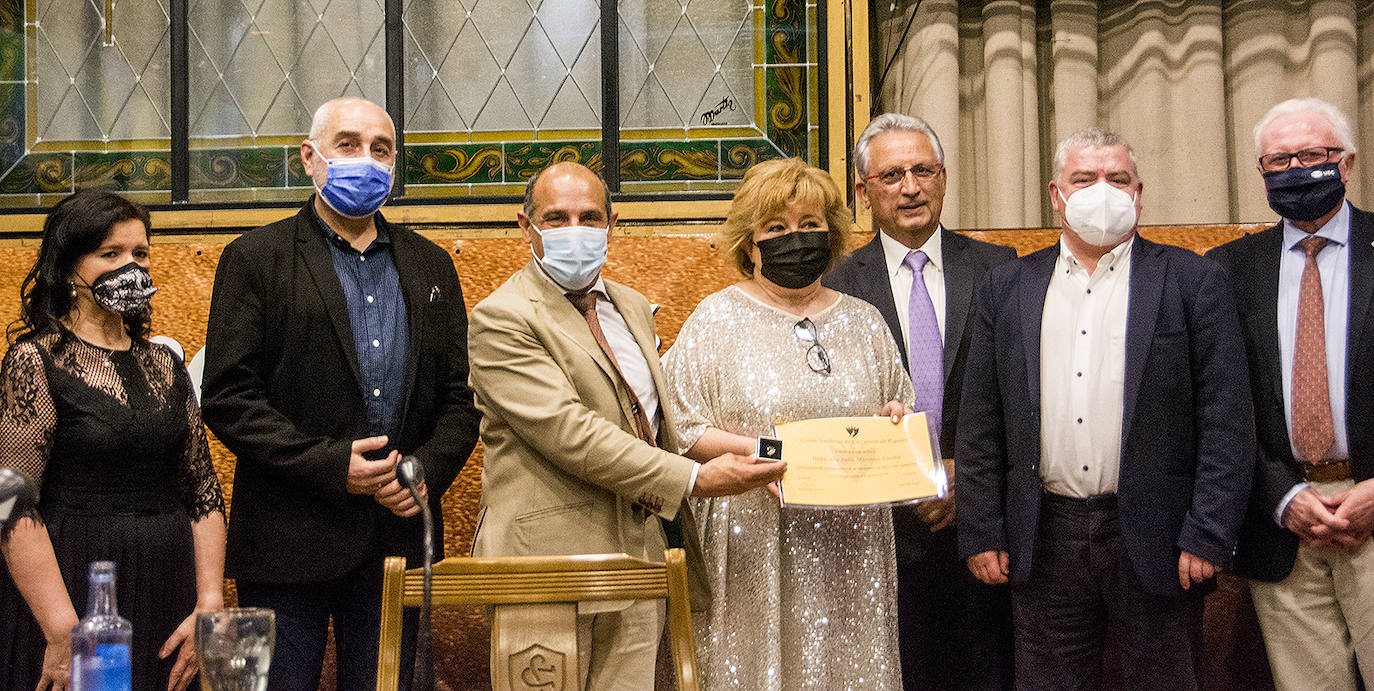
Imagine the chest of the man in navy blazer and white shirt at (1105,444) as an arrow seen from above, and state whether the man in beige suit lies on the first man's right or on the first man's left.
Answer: on the first man's right

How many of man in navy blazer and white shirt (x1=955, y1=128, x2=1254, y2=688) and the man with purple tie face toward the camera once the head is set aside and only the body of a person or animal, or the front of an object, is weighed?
2

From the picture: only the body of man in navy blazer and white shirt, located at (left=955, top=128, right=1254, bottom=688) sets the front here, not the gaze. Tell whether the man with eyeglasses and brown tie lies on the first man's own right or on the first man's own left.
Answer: on the first man's own left

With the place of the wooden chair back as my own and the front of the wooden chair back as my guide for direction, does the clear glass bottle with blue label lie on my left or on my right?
on my right

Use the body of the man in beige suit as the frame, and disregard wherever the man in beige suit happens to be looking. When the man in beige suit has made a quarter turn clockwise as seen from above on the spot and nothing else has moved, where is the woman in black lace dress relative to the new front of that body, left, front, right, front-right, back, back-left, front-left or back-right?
front-right

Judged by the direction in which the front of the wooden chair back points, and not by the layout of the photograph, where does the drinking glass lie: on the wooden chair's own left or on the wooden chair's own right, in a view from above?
on the wooden chair's own right
